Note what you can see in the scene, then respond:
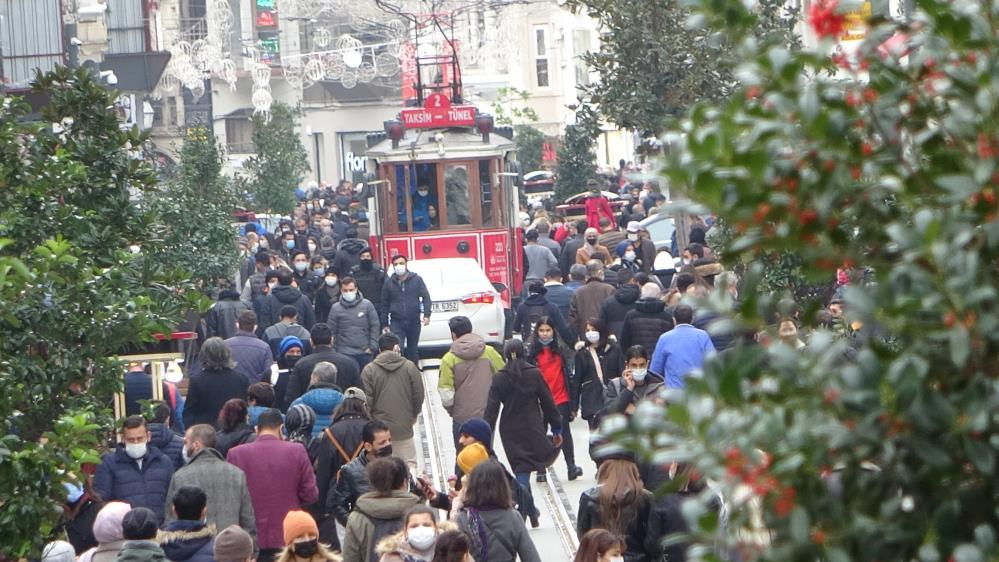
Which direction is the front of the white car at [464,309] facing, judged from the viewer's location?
facing away from the viewer

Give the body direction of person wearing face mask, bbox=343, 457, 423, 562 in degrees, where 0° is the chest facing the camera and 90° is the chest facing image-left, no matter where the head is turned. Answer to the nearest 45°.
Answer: approximately 225°

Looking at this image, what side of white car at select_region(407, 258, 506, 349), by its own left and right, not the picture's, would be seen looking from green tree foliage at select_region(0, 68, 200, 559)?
back

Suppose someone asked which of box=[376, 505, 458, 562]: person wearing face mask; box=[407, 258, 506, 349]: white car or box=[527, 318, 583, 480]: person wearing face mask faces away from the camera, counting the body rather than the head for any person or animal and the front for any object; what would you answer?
the white car

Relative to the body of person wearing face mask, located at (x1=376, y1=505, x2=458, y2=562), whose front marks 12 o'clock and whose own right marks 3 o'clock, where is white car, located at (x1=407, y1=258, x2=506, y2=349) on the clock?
The white car is roughly at 6 o'clock from the person wearing face mask.

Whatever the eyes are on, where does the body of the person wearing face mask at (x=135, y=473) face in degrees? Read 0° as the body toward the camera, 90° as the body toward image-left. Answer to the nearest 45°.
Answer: approximately 0°

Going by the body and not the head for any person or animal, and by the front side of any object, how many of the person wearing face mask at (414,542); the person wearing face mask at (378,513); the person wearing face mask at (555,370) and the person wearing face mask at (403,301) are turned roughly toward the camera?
3

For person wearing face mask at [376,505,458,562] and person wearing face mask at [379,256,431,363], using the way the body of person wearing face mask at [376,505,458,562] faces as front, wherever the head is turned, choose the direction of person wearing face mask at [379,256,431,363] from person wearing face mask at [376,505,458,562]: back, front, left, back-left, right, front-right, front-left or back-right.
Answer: back

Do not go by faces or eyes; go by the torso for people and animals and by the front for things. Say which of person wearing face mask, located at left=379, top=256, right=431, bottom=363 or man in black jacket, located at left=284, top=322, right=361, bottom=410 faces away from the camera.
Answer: the man in black jacket

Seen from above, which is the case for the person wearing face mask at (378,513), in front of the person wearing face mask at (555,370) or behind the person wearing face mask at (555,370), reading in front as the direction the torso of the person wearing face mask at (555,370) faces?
in front

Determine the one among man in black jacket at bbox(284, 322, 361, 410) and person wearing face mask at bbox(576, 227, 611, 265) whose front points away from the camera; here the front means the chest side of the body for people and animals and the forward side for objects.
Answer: the man in black jacket

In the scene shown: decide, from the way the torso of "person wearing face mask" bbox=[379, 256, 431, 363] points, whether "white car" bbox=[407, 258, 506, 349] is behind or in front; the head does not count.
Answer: behind
